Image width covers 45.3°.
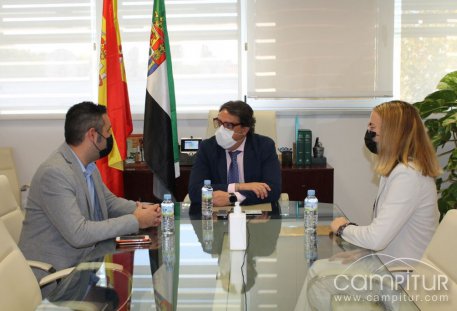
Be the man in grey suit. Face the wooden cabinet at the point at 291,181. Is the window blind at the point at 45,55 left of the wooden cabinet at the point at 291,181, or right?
left

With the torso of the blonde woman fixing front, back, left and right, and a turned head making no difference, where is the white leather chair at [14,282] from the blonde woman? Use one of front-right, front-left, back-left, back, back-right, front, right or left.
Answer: front-left

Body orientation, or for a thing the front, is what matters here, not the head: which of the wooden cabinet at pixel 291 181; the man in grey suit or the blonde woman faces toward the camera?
the wooden cabinet

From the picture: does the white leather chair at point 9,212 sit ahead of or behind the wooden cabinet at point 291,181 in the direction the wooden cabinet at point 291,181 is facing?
ahead

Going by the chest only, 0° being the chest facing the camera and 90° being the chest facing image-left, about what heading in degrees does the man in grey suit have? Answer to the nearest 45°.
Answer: approximately 270°

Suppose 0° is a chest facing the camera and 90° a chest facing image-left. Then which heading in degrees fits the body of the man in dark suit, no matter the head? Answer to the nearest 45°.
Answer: approximately 0°

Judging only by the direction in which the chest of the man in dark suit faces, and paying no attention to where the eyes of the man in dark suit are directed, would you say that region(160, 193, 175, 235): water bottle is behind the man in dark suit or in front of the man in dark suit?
in front

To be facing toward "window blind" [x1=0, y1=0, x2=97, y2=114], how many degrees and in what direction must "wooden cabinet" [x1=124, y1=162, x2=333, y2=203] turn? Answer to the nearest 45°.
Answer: approximately 90° to its right

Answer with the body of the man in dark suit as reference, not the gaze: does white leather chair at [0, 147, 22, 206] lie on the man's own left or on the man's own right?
on the man's own right

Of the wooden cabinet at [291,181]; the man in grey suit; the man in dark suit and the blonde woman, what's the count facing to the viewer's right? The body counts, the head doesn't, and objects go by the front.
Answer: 1

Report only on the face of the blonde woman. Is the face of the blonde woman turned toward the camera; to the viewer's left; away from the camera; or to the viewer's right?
to the viewer's left

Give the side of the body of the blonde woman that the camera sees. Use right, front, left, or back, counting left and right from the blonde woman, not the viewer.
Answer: left
